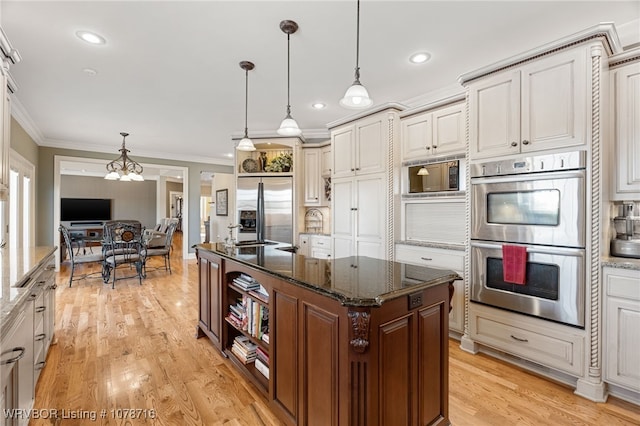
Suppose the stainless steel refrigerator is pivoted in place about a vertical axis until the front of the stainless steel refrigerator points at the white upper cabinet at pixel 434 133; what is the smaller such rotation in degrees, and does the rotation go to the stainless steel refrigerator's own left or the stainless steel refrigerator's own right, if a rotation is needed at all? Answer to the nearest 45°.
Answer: approximately 45° to the stainless steel refrigerator's own left

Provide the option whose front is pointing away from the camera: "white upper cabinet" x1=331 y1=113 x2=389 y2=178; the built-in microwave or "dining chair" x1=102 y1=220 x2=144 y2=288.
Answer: the dining chair

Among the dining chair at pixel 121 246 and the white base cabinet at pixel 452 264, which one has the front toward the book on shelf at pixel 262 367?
the white base cabinet

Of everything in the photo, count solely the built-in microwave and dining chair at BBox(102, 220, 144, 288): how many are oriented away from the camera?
1

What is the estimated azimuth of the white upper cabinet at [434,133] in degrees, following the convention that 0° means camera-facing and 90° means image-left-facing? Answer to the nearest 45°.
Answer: approximately 45°

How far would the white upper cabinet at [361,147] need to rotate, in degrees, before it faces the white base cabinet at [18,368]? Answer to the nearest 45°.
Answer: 0° — it already faces it

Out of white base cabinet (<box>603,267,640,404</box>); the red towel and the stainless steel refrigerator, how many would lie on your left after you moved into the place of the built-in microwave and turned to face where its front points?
2

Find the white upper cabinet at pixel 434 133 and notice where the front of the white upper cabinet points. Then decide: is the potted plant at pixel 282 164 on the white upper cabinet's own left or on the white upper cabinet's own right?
on the white upper cabinet's own right
